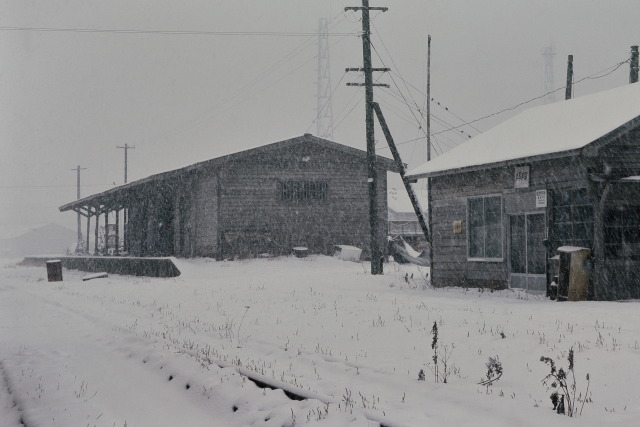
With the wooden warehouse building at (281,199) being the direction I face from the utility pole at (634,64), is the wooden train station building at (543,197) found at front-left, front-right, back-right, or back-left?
front-left

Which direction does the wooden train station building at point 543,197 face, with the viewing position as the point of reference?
facing the viewer and to the left of the viewer

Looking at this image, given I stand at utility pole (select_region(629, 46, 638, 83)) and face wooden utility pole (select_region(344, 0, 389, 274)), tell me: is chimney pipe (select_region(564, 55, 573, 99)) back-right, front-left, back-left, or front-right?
front-right

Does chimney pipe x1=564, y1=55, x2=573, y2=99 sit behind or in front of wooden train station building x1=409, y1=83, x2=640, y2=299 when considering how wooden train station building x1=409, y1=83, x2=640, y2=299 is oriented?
behind

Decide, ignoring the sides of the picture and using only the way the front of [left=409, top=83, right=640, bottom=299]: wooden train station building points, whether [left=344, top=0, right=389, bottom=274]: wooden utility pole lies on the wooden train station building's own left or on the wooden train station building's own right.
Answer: on the wooden train station building's own right

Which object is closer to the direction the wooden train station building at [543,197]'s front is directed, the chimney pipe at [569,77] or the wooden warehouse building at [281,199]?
the wooden warehouse building

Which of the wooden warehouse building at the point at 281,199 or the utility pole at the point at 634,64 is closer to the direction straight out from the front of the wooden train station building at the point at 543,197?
the wooden warehouse building

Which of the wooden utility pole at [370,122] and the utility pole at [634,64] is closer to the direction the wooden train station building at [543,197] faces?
the wooden utility pole

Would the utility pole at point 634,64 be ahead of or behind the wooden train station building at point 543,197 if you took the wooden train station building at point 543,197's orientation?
behind

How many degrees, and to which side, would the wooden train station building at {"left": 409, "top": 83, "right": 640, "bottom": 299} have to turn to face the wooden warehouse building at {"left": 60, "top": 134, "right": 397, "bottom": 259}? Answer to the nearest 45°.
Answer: approximately 90° to its right
